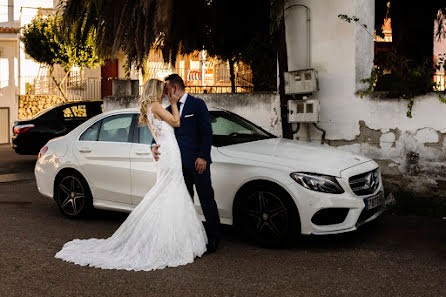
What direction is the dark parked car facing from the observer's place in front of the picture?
facing away from the viewer and to the right of the viewer

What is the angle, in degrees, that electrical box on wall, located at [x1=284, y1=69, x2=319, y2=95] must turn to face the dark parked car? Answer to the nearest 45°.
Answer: approximately 135° to its right

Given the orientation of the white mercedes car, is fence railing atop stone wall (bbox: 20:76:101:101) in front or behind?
behind

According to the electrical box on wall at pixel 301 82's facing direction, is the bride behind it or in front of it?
in front

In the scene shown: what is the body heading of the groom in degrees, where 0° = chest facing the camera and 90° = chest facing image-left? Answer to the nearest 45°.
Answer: approximately 45°

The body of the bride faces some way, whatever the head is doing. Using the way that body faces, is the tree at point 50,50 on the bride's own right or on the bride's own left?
on the bride's own left

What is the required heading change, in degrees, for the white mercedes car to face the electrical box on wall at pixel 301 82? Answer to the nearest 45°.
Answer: approximately 135° to its left

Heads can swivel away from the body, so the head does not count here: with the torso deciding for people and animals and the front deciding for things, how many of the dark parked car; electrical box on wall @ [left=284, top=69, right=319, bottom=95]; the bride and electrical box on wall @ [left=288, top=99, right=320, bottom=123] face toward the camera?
2

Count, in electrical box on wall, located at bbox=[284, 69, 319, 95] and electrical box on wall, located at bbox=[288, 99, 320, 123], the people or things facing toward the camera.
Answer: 2

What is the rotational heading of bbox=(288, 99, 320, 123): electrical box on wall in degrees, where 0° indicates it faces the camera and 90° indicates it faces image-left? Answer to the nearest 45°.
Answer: approximately 0°
